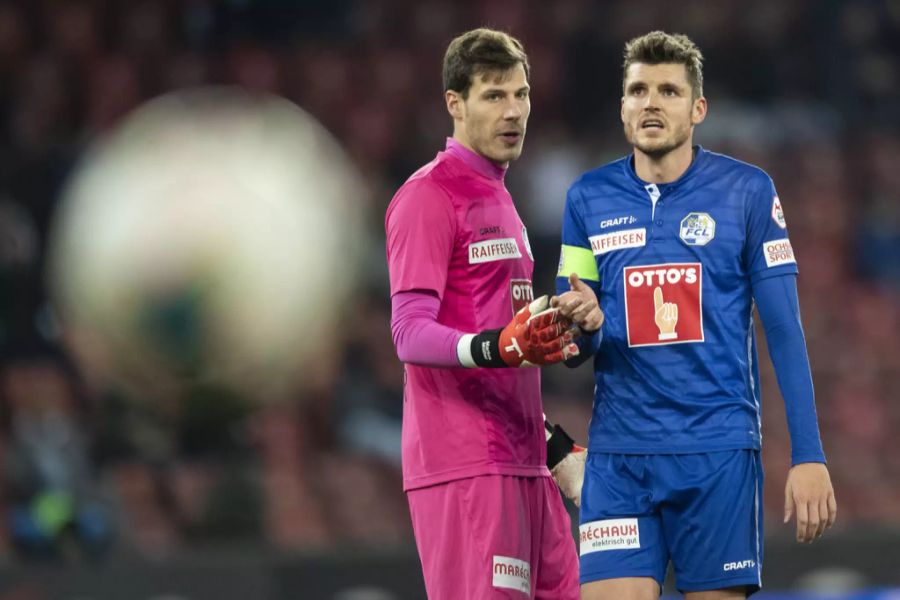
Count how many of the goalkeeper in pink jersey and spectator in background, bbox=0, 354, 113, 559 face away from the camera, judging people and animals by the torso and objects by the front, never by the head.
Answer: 0

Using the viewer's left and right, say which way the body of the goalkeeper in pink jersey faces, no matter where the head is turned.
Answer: facing the viewer and to the right of the viewer

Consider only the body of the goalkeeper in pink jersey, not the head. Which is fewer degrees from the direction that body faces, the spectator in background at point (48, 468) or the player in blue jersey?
the player in blue jersey

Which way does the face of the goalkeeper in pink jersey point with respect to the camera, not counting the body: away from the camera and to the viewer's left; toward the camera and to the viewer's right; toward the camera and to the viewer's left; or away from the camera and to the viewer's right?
toward the camera and to the viewer's right

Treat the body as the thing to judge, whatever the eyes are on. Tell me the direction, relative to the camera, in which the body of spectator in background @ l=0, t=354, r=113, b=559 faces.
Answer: toward the camera

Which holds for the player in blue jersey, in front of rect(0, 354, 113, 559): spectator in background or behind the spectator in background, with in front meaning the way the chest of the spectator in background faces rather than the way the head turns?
in front

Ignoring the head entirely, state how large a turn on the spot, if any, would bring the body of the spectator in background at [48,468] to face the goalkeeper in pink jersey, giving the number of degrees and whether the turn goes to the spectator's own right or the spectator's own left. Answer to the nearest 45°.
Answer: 0° — they already face them
